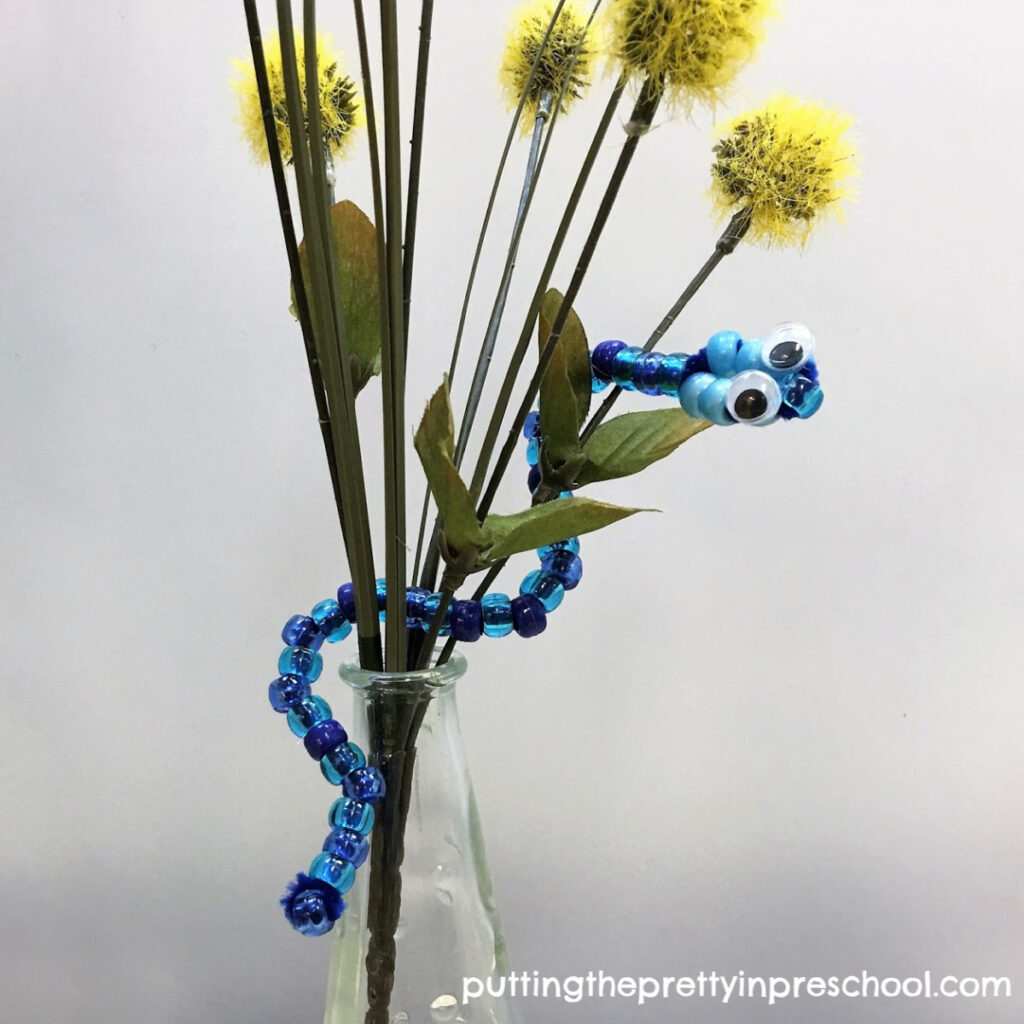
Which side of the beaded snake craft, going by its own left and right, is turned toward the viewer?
right
